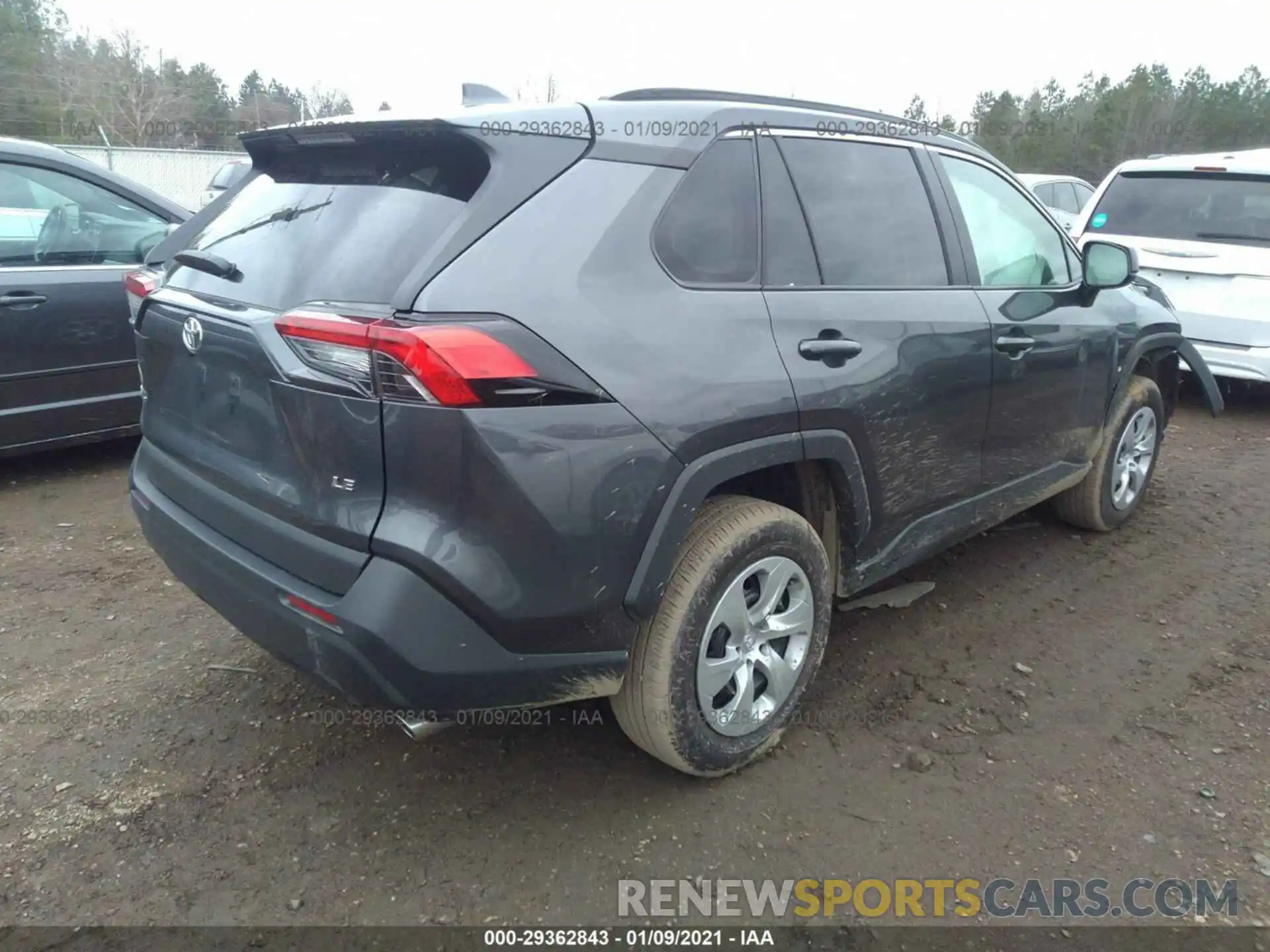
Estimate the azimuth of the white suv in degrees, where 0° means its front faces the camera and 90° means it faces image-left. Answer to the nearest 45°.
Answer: approximately 180°

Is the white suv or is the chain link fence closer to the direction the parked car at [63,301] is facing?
the white suv

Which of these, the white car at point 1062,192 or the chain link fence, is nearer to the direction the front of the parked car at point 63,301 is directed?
the white car

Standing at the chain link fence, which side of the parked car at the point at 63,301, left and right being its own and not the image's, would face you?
left

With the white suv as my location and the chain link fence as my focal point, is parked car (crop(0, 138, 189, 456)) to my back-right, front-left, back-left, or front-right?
front-left

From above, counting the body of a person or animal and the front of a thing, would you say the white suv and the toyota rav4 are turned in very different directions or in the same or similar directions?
same or similar directions

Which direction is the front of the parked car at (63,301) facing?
to the viewer's right

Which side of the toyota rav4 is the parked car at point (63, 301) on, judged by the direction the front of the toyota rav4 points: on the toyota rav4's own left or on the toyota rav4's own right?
on the toyota rav4's own left

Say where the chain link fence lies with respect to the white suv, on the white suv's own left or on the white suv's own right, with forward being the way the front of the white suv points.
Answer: on the white suv's own left

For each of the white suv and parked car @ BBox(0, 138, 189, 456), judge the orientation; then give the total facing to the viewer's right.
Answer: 1

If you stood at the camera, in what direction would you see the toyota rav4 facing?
facing away from the viewer and to the right of the viewer

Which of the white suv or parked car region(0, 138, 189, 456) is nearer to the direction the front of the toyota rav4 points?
the white suv
